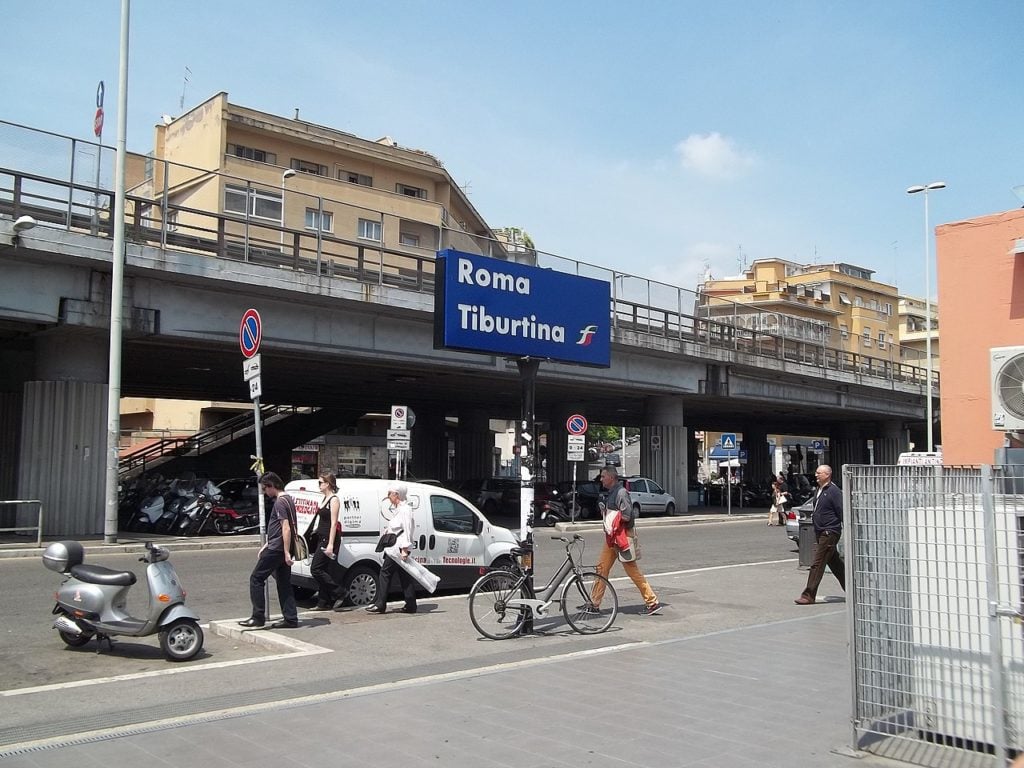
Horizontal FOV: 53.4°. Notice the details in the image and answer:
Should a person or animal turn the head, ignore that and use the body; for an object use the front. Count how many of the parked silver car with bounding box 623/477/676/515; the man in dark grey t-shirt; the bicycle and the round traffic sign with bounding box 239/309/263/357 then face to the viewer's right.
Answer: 2

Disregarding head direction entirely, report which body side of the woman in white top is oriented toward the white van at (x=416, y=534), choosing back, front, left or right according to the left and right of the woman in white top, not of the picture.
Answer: right

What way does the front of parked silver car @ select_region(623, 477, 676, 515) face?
to the viewer's right

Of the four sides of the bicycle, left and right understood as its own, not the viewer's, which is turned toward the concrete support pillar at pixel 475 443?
left

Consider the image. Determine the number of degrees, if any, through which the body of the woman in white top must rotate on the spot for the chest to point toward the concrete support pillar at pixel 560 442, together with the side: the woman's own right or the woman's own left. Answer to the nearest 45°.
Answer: approximately 90° to the woman's own right

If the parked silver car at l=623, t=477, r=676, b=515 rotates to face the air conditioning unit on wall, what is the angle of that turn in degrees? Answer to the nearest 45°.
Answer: approximately 90° to its right

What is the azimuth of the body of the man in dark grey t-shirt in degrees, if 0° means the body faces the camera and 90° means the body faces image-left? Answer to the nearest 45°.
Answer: approximately 90°

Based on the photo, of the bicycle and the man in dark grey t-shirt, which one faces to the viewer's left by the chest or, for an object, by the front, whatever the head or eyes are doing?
the man in dark grey t-shirt

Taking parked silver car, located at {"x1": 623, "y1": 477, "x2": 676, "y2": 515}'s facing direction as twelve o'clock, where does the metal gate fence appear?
The metal gate fence is roughly at 3 o'clock from the parked silver car.
